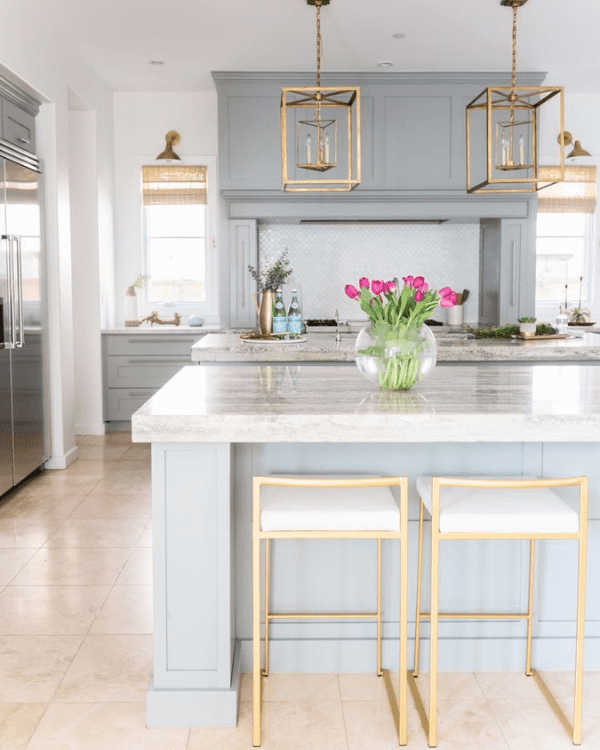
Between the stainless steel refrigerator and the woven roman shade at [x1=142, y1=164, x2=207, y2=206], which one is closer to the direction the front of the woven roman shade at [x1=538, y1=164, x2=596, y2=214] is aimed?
the stainless steel refrigerator

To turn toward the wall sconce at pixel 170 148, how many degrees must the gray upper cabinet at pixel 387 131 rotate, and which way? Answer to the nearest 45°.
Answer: approximately 90° to its right

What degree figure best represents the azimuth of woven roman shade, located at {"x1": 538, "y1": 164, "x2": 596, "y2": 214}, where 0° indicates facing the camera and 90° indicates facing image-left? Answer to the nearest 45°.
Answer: approximately 0°

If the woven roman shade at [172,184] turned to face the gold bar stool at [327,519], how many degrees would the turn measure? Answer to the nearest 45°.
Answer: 0° — it already faces it

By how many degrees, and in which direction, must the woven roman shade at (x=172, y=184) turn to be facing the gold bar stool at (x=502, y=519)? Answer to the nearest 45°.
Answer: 0° — it already faces it

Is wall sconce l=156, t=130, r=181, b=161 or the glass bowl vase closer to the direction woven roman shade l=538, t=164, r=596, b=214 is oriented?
the glass bowl vase

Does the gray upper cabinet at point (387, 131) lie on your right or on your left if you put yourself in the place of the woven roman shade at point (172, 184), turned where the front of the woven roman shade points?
on your left

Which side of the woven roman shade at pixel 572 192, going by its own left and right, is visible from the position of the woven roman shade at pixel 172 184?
right

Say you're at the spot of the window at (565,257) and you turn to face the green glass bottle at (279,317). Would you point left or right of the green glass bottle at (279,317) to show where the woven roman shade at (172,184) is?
right

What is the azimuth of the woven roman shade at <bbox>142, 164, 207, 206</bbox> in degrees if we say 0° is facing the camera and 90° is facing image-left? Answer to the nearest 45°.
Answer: approximately 0°

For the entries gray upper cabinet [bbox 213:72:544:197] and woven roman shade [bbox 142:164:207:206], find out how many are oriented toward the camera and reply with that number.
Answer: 2
